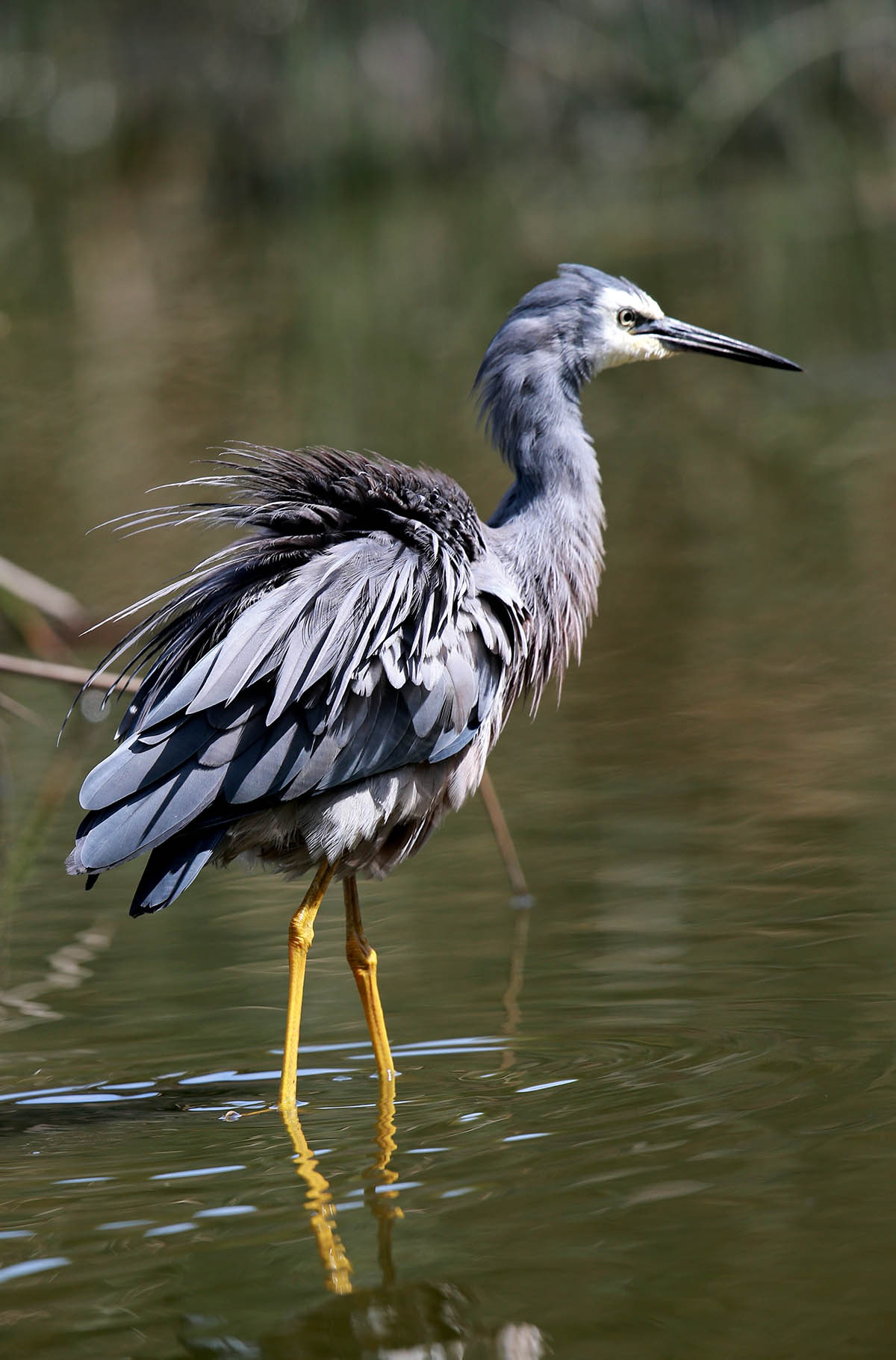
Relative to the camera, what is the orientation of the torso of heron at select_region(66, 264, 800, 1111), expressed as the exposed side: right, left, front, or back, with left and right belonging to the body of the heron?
right
